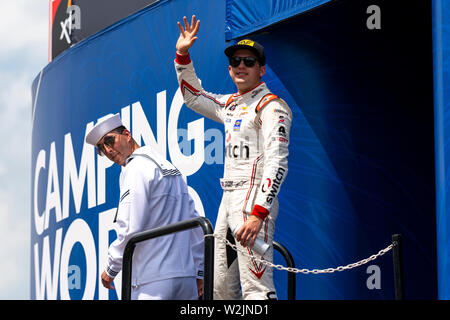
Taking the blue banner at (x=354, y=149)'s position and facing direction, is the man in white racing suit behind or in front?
in front

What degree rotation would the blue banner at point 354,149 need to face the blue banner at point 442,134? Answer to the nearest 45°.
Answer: approximately 45° to its left

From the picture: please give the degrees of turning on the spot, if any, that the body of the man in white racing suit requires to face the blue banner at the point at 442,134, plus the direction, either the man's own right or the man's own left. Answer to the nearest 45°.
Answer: approximately 135° to the man's own left

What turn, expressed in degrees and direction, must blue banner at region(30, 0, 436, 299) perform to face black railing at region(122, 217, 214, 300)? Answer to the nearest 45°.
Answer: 0° — it already faces it

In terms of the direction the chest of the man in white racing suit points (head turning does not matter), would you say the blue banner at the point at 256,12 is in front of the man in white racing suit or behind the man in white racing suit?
behind

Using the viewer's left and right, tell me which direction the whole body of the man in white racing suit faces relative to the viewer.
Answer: facing the viewer and to the left of the viewer

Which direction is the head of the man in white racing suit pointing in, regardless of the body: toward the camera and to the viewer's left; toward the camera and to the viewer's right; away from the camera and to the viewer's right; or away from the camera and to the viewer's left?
toward the camera and to the viewer's left

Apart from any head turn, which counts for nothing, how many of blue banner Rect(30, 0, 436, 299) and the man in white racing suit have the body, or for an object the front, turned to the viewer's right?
0
